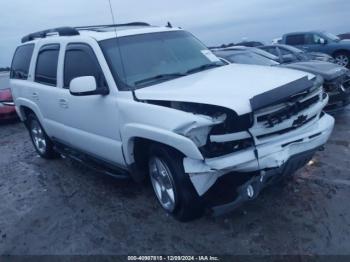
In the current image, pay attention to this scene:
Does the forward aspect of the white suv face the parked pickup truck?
no
